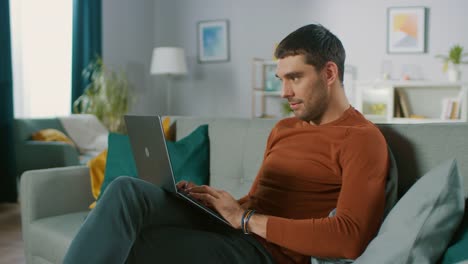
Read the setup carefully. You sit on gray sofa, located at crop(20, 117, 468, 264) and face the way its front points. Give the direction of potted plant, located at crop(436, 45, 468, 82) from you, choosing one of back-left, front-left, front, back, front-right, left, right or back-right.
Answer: back-left

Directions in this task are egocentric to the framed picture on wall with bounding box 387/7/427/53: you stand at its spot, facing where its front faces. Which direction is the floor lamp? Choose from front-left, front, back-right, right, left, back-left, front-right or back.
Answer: right

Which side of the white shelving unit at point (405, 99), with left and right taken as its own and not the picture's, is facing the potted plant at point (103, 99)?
right

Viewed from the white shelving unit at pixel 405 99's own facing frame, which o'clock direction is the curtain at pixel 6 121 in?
The curtain is roughly at 2 o'clock from the white shelving unit.

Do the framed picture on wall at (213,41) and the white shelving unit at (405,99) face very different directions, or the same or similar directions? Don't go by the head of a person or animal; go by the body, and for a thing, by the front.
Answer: same or similar directions

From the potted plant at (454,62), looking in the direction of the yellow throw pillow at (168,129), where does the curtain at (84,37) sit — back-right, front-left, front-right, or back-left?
front-right

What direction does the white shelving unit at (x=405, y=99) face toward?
toward the camera

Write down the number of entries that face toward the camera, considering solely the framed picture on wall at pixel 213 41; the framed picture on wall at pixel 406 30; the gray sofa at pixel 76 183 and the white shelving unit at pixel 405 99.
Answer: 4

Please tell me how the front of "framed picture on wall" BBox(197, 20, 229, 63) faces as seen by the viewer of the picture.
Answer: facing the viewer
